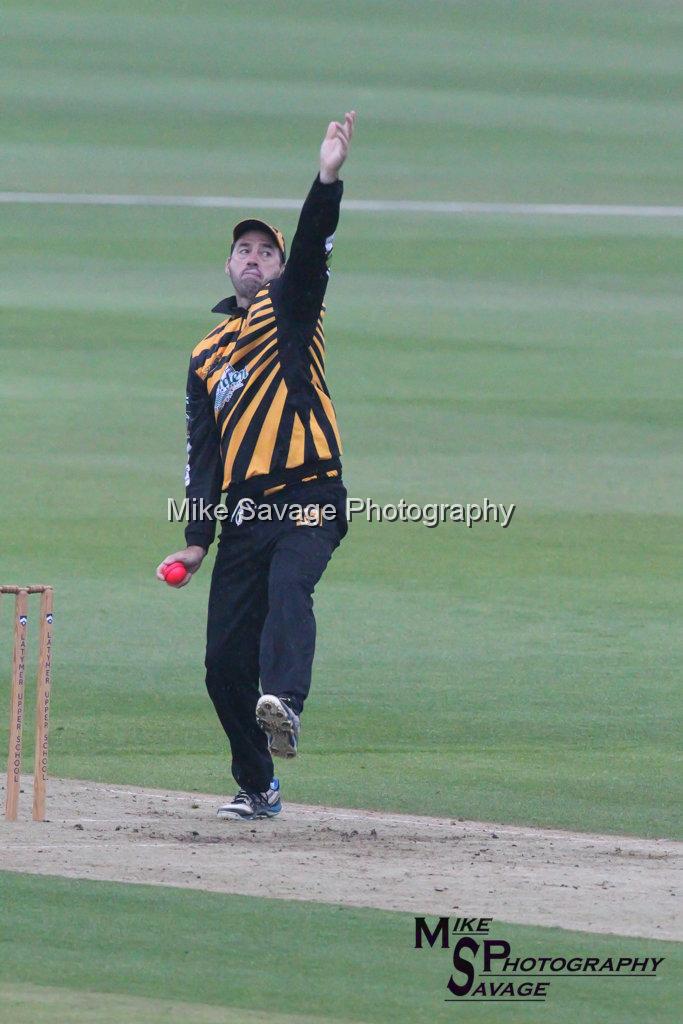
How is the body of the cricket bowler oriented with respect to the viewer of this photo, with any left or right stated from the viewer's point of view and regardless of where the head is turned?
facing the viewer and to the left of the viewer
